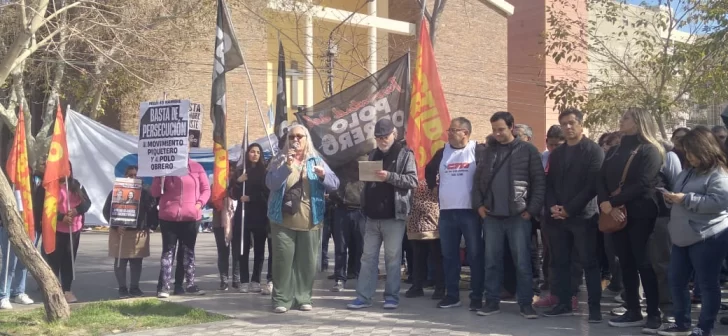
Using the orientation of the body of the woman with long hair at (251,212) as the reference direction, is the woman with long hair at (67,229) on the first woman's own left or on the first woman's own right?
on the first woman's own right

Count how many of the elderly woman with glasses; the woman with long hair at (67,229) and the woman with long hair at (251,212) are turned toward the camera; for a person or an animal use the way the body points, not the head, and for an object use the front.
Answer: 3

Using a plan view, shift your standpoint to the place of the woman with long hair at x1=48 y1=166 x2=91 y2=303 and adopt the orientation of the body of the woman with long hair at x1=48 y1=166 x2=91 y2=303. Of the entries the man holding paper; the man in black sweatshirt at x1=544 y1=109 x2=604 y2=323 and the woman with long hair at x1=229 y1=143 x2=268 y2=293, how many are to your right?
0

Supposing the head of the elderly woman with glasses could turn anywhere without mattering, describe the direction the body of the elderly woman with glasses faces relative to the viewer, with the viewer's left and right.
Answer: facing the viewer

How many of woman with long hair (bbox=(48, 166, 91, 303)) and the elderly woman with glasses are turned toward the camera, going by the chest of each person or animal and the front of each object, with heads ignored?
2

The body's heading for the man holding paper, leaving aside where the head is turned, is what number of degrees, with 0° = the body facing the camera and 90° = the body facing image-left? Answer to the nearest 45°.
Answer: approximately 45°

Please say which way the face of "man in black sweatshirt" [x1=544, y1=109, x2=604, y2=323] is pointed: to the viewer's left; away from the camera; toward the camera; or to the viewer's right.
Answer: toward the camera

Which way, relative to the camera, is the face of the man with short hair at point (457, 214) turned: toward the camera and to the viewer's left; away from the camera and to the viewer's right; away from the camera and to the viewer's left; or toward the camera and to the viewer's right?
toward the camera and to the viewer's left

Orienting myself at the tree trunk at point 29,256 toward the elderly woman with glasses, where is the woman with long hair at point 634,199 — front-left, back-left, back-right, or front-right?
front-right

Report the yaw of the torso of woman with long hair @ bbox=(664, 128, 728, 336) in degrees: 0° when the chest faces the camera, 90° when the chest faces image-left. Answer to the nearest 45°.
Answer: approximately 45°

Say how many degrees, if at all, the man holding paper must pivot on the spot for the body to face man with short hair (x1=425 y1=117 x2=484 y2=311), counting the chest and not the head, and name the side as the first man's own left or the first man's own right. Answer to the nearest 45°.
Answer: approximately 135° to the first man's own left

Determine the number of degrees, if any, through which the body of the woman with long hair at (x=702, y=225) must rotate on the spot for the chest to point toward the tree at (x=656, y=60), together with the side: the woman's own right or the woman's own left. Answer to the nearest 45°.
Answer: approximately 135° to the woman's own right

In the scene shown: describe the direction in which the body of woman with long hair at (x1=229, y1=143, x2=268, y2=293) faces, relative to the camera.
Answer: toward the camera

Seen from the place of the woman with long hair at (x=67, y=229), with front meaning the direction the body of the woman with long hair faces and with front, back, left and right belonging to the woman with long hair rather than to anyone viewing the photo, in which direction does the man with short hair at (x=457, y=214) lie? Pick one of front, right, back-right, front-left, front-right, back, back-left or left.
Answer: front-left

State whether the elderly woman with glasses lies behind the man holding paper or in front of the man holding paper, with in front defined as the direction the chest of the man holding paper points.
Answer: in front

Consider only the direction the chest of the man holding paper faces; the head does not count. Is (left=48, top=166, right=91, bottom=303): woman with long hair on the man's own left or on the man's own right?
on the man's own right

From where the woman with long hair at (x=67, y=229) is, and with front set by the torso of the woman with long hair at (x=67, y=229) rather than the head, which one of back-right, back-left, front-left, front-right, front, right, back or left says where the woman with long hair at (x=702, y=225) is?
front-left

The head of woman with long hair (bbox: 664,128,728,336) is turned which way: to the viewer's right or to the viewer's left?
to the viewer's left
